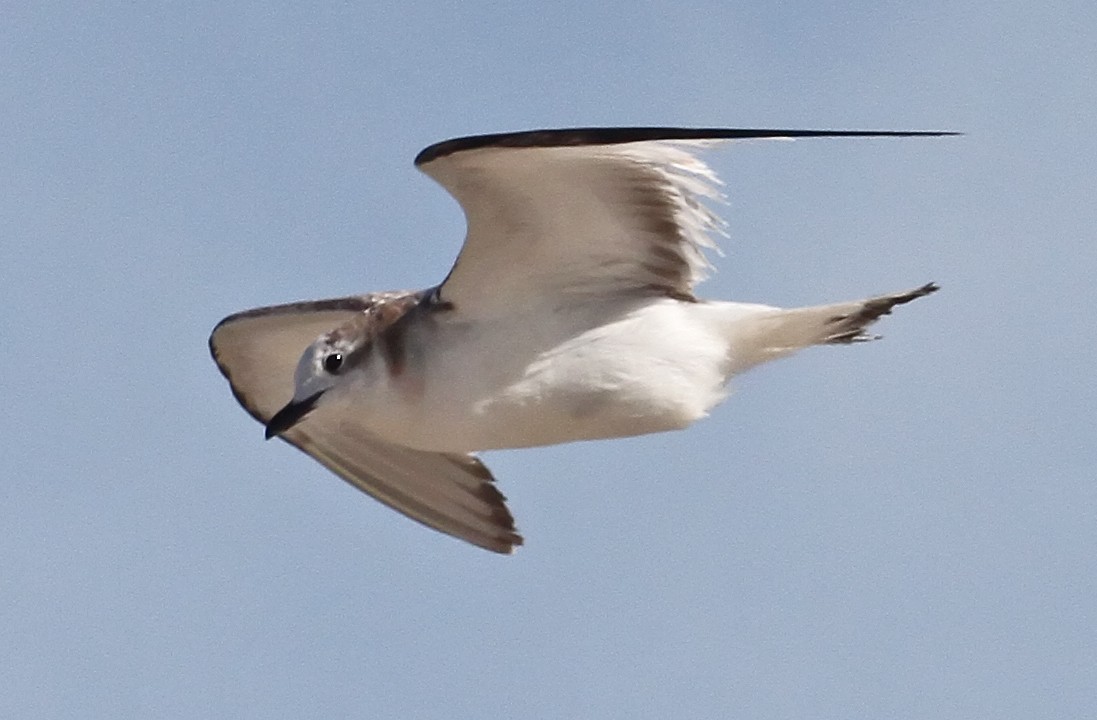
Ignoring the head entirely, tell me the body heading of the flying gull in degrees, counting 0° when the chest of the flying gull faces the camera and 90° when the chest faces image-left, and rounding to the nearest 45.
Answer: approximately 90°
